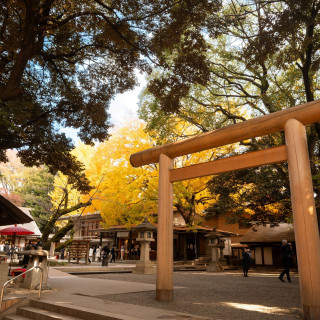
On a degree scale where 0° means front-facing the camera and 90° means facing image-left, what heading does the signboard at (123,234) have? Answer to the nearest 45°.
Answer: approximately 0°

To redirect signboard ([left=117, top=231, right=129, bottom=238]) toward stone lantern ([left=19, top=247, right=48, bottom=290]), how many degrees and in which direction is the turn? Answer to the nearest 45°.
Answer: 0° — it already faces it

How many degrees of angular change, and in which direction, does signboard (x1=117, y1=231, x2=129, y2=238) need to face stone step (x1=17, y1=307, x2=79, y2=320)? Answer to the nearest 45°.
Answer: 0° — it already faces it

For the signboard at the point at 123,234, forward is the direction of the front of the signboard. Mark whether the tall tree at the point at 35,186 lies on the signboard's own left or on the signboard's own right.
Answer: on the signboard's own right

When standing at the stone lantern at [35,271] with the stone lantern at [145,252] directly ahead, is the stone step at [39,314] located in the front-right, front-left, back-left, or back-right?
back-right
